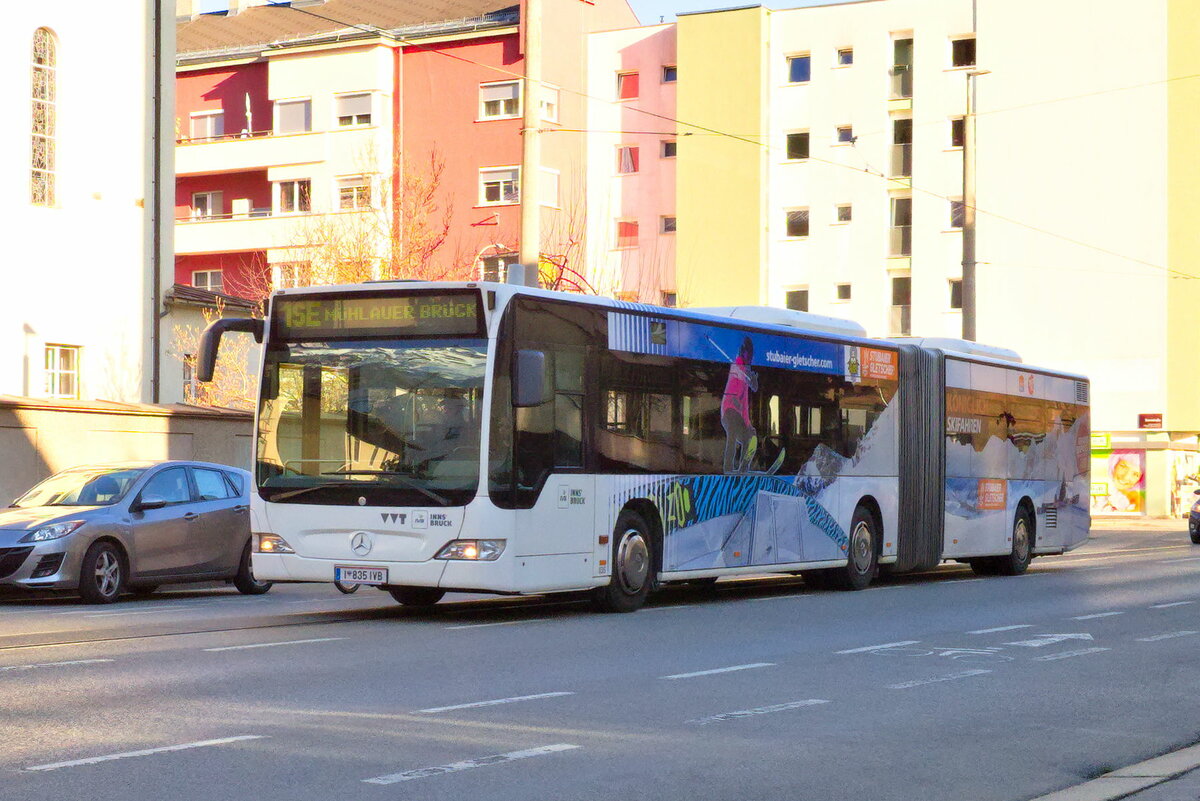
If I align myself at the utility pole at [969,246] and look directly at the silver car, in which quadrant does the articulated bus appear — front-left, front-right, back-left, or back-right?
front-left

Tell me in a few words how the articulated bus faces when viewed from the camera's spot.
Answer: facing the viewer and to the left of the viewer

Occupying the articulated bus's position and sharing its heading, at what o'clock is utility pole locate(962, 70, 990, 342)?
The utility pole is roughly at 5 o'clock from the articulated bus.

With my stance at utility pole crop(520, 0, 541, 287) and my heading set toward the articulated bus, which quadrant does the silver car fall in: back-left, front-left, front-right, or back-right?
front-right

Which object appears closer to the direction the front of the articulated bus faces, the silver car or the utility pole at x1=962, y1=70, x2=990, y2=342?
the silver car

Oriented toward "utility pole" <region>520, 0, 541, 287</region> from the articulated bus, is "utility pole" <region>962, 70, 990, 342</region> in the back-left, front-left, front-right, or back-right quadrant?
front-right

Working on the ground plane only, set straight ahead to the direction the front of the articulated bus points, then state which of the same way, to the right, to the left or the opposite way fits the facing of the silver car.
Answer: the same way

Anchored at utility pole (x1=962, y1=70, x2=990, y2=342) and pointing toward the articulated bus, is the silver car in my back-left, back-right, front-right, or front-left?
front-right

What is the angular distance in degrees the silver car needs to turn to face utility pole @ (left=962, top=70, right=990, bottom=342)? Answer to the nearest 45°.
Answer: approximately 180°

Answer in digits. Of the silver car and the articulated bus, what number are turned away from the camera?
0

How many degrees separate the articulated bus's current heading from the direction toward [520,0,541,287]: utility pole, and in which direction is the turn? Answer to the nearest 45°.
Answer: approximately 135° to its right
